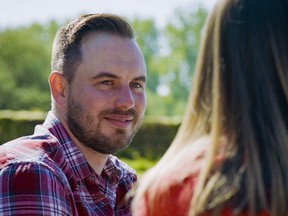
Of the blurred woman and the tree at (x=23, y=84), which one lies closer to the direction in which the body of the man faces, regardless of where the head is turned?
the blurred woman

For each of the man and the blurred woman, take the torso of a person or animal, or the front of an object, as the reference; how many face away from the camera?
1

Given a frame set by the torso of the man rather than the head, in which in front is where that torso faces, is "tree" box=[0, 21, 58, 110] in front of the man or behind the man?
behind

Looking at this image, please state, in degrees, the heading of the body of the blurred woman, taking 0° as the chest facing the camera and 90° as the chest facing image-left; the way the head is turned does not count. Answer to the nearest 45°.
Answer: approximately 180°

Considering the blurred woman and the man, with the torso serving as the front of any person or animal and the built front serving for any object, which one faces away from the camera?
the blurred woman

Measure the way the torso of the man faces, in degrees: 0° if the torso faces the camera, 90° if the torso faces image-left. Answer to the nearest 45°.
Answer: approximately 315°

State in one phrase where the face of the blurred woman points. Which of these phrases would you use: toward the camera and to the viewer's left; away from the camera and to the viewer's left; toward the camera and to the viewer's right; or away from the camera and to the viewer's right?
away from the camera and to the viewer's left
